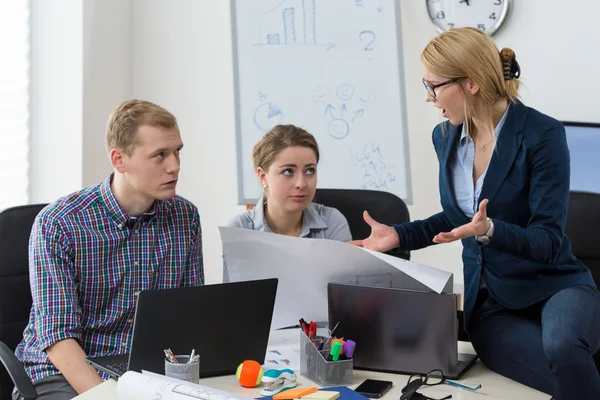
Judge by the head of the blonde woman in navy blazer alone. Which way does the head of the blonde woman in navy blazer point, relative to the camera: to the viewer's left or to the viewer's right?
to the viewer's left

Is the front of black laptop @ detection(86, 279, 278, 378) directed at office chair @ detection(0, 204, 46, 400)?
yes

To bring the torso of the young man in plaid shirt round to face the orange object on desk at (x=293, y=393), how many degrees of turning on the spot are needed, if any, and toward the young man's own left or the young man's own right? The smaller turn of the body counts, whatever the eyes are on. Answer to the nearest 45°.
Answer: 0° — they already face it

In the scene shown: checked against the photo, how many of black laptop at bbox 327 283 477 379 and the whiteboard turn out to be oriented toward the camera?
1

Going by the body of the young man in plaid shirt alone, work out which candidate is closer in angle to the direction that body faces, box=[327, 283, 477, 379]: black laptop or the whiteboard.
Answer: the black laptop

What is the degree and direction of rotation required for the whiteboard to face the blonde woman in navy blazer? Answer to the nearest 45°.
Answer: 0° — it already faces them

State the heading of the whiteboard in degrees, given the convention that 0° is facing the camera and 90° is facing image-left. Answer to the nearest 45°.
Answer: approximately 0°
